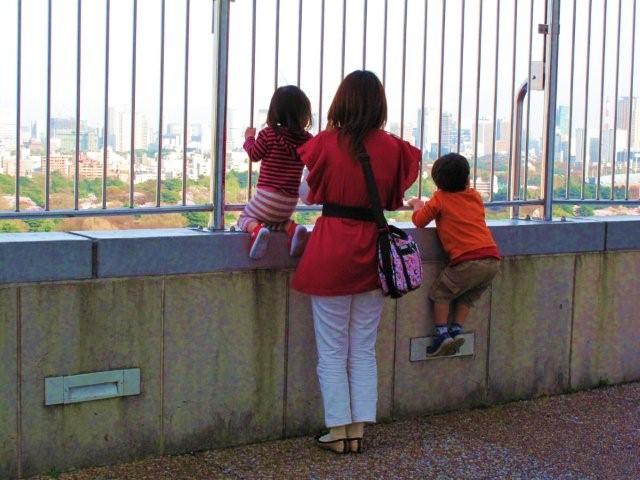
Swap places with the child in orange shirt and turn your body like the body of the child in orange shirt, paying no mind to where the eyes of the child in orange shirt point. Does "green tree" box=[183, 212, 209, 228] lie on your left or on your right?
on your left

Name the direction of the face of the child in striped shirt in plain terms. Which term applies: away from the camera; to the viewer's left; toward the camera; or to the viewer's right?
away from the camera

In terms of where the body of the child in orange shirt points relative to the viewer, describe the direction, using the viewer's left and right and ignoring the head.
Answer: facing away from the viewer and to the left of the viewer

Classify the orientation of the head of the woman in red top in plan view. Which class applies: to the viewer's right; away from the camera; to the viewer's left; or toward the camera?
away from the camera

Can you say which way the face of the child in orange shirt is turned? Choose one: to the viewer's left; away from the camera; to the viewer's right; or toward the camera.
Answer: away from the camera

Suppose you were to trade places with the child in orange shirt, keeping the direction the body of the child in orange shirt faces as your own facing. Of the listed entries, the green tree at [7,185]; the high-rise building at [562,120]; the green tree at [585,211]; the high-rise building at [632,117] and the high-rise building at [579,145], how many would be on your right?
4

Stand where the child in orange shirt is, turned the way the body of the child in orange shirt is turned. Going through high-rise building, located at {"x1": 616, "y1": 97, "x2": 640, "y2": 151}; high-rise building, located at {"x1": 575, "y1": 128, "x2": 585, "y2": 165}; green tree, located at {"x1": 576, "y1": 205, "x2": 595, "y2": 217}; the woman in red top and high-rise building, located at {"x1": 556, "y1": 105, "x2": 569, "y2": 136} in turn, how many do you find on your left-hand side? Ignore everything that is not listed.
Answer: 1

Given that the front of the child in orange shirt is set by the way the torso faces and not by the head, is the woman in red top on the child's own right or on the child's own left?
on the child's own left

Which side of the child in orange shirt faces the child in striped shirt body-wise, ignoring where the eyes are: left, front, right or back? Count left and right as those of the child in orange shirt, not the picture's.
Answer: left

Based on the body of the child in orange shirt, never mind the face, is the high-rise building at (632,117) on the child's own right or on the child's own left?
on the child's own right
